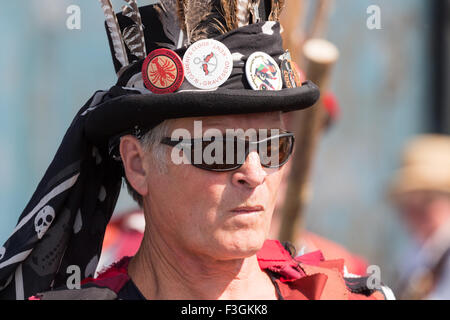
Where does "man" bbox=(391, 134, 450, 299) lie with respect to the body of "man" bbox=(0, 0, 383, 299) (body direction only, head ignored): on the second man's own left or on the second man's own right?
on the second man's own left

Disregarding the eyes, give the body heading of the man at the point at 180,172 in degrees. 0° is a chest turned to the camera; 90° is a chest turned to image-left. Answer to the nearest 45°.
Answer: approximately 315°

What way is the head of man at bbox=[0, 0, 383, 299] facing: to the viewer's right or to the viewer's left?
to the viewer's right
